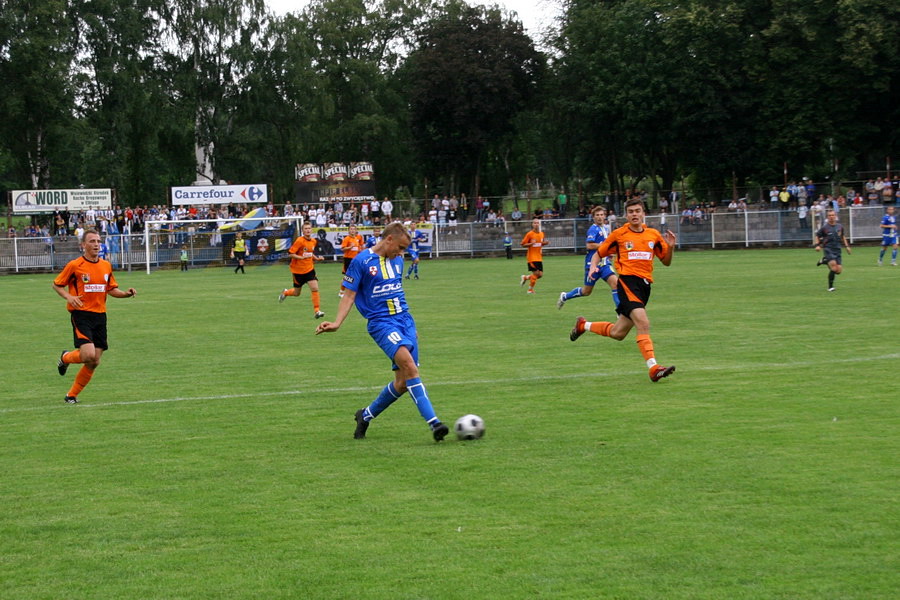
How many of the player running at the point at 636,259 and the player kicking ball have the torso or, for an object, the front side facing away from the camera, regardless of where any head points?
0

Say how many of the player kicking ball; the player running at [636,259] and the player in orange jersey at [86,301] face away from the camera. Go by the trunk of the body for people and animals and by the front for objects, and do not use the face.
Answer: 0

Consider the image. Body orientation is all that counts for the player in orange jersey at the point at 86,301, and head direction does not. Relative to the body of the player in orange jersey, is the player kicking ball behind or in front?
in front

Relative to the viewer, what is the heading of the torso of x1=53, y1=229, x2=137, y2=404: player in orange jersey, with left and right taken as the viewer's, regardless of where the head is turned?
facing the viewer and to the right of the viewer

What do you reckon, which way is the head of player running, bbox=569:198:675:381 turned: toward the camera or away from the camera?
toward the camera

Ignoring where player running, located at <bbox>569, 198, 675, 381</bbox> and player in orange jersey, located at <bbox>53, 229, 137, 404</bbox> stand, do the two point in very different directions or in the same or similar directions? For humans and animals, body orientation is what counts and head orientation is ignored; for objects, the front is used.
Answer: same or similar directions

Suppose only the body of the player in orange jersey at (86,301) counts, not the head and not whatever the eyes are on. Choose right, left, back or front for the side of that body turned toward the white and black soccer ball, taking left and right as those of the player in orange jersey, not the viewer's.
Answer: front

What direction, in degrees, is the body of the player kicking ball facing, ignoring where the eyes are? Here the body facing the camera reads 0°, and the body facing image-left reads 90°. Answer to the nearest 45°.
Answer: approximately 315°

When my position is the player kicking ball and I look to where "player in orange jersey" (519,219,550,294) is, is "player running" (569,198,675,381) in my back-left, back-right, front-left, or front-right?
front-right

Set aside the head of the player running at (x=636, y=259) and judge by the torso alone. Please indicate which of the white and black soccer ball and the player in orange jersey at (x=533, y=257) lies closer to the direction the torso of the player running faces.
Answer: the white and black soccer ball

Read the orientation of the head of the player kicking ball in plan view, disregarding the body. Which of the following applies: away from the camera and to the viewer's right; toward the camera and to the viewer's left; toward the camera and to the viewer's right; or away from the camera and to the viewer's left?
toward the camera and to the viewer's right

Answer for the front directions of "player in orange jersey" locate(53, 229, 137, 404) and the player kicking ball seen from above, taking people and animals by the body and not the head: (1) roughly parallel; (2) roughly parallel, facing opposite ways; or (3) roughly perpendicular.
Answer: roughly parallel

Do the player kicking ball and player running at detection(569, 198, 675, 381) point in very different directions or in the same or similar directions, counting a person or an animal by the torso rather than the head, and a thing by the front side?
same or similar directions

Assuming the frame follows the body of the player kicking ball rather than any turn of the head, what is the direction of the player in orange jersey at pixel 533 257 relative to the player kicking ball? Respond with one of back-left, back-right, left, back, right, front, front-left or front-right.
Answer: back-left

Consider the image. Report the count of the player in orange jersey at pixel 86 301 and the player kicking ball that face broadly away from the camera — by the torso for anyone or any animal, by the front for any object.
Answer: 0

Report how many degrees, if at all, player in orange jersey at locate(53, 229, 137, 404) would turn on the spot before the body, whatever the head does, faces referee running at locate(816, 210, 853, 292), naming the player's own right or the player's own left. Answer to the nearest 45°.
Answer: approximately 90° to the player's own left
